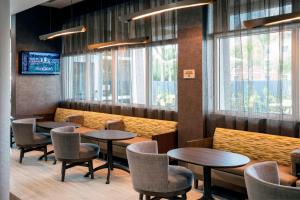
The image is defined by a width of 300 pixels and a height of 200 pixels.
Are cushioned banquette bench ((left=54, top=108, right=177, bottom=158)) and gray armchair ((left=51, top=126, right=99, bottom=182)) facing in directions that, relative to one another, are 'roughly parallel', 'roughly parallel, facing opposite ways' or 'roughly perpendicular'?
roughly parallel, facing opposite ways

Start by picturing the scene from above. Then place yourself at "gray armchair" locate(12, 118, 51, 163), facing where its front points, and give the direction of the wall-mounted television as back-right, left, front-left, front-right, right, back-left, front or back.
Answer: front-left

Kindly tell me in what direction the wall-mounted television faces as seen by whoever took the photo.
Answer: facing the viewer and to the right of the viewer

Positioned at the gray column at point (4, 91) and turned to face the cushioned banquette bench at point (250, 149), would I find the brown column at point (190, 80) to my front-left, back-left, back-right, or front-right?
front-left

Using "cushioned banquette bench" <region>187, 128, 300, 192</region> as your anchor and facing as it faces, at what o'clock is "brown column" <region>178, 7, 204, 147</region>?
The brown column is roughly at 3 o'clock from the cushioned banquette bench.

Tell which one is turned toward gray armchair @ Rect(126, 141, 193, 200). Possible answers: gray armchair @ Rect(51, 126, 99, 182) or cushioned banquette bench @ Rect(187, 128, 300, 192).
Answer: the cushioned banquette bench

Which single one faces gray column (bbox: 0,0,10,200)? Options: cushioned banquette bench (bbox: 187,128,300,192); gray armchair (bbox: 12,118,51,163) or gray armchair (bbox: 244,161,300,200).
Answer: the cushioned banquette bench

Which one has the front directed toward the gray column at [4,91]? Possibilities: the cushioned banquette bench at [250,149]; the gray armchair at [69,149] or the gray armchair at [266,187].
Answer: the cushioned banquette bench

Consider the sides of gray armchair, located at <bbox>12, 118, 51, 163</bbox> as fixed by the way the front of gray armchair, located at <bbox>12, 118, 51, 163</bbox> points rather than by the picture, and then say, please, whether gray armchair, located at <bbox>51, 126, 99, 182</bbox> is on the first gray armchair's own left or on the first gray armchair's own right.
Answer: on the first gray armchair's own right

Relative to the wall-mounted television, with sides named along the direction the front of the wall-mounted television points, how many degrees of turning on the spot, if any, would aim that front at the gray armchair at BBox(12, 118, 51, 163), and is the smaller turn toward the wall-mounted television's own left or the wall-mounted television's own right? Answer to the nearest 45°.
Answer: approximately 45° to the wall-mounted television's own right

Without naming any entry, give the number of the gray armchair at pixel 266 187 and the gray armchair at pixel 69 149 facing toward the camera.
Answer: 0

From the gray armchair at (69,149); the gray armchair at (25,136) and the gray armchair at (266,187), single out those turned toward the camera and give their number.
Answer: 0

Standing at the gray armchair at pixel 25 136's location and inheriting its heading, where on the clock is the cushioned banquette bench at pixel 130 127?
The cushioned banquette bench is roughly at 2 o'clock from the gray armchair.

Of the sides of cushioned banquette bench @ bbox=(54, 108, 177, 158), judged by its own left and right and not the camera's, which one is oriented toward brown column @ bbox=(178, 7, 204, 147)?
left

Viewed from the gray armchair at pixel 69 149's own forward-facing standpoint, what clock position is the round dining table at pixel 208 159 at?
The round dining table is roughly at 3 o'clock from the gray armchair.

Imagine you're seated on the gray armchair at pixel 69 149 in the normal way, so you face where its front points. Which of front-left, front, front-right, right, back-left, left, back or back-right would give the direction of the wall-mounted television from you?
front-left

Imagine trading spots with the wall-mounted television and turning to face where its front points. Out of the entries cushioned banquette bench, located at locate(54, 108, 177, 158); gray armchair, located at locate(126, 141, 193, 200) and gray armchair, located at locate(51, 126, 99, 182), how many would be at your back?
0

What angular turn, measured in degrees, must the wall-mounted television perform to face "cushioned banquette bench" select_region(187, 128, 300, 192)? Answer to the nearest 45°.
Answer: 0° — it already faces it

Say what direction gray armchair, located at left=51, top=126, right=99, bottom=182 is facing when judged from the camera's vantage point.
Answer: facing away from the viewer and to the right of the viewer
